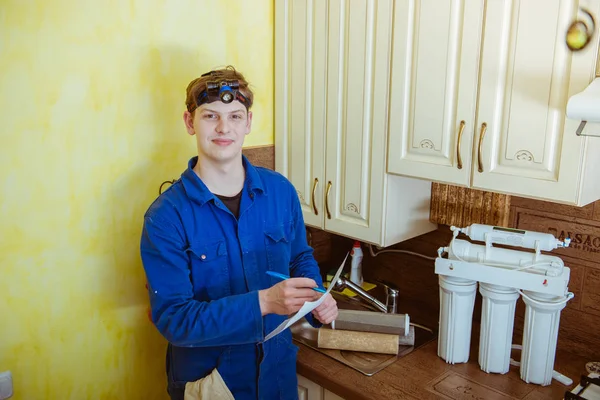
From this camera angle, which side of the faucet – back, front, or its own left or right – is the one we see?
left

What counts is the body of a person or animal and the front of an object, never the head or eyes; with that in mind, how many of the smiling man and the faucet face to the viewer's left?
1

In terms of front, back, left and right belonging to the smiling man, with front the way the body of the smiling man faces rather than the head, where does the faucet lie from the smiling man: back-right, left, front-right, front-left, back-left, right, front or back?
left

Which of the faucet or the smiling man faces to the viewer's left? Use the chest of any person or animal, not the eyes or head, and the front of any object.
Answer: the faucet

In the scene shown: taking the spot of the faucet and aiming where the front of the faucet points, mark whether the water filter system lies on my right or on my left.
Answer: on my left

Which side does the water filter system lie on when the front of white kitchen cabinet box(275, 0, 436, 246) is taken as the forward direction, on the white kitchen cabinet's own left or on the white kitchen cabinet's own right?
on the white kitchen cabinet's own left

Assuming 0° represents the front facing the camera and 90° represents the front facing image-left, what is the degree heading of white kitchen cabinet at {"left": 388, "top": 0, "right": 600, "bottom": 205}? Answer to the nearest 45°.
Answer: approximately 45°

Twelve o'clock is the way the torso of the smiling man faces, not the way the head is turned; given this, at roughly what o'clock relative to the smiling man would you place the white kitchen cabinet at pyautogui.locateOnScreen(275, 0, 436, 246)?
The white kitchen cabinet is roughly at 9 o'clock from the smiling man.

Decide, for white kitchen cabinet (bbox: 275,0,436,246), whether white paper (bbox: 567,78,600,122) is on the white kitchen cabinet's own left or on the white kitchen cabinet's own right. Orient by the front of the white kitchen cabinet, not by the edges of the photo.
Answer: on the white kitchen cabinet's own left
